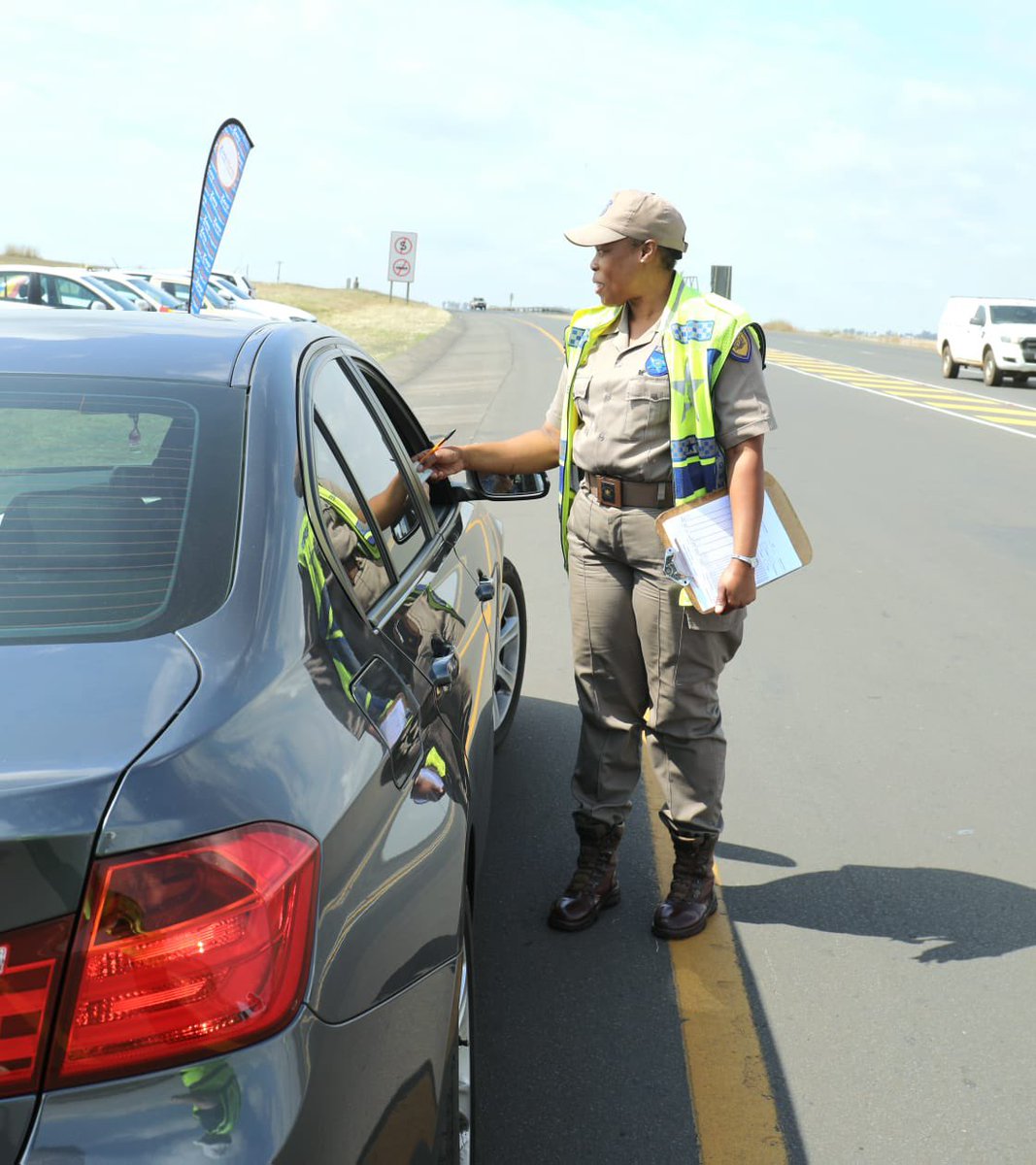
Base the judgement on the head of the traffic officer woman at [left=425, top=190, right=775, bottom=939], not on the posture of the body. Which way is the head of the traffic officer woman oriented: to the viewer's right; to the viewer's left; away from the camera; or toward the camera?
to the viewer's left

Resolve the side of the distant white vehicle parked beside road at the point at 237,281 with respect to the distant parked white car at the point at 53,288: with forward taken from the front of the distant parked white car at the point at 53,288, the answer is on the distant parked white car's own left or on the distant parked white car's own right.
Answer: on the distant parked white car's own left

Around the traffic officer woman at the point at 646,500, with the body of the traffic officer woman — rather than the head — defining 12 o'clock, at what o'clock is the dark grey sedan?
The dark grey sedan is roughly at 11 o'clock from the traffic officer woman.

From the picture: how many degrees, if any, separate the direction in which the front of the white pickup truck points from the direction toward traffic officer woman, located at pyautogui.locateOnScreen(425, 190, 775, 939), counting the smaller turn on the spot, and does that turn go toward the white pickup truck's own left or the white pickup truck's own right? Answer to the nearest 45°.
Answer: approximately 45° to the white pickup truck's own right

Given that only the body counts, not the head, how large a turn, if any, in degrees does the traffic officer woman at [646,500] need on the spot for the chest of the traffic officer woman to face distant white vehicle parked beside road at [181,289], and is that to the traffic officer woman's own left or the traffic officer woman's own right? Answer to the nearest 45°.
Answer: approximately 135° to the traffic officer woman's own right

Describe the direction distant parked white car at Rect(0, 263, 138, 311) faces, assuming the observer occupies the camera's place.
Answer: facing to the right of the viewer

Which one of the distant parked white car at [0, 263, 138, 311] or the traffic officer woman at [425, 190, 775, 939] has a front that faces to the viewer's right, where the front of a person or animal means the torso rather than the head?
the distant parked white car

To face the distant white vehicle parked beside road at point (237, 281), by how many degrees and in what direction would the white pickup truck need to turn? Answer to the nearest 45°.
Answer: approximately 135° to its right

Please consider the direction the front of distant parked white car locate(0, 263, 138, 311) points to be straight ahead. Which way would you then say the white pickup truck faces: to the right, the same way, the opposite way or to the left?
to the right

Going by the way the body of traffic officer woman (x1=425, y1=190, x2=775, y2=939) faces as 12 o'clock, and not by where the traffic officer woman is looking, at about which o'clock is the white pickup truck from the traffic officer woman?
The white pickup truck is roughly at 5 o'clock from the traffic officer woman.

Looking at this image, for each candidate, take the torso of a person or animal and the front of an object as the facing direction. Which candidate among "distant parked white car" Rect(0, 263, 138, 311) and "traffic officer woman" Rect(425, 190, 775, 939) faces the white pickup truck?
the distant parked white car

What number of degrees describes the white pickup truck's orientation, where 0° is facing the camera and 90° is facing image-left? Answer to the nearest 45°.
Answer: approximately 315°

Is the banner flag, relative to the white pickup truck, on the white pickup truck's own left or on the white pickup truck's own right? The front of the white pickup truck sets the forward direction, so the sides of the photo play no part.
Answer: on the white pickup truck's own right

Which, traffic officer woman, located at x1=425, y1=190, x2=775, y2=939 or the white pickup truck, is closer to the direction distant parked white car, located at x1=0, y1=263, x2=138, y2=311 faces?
the white pickup truck

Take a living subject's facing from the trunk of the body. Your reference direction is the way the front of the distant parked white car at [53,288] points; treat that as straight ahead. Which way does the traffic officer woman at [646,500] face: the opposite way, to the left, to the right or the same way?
the opposite way

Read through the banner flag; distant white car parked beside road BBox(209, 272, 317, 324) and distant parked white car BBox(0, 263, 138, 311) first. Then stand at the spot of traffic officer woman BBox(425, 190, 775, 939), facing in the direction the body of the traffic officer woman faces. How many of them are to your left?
0
